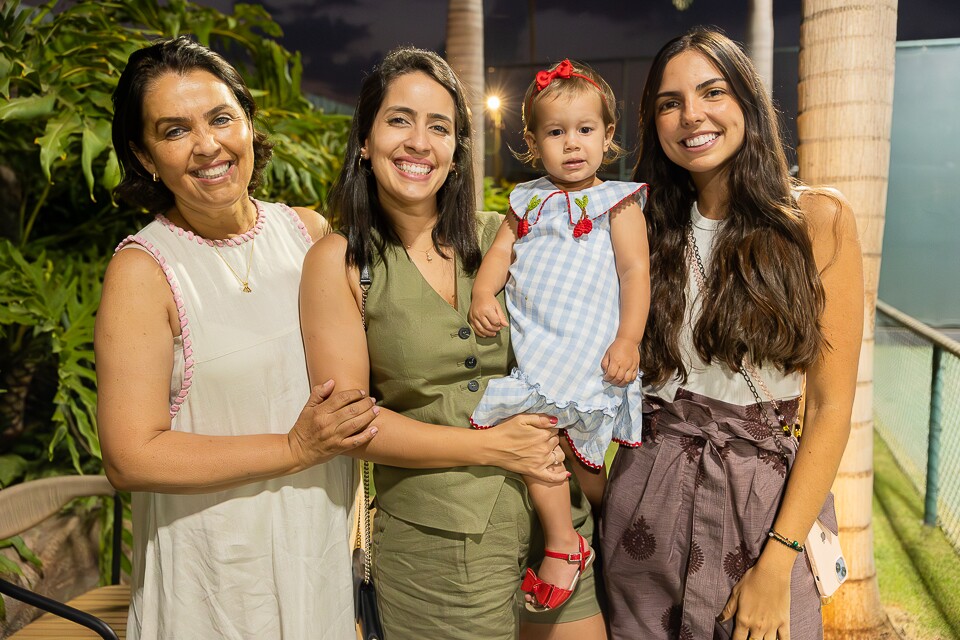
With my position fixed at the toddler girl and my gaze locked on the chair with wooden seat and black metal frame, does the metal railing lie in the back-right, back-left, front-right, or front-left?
back-right

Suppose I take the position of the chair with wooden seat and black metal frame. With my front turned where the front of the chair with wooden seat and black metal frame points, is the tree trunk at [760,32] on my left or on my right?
on my left

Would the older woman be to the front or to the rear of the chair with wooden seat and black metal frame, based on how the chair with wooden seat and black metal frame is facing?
to the front

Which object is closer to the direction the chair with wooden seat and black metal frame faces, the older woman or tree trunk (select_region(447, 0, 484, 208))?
the older woman

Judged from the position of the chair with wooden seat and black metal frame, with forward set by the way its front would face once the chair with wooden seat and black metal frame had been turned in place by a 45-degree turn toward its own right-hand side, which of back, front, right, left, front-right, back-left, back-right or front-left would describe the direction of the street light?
back-left

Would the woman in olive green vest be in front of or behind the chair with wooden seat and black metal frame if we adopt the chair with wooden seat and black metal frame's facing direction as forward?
in front

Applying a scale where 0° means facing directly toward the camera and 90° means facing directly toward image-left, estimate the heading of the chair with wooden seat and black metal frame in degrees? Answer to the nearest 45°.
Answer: approximately 315°
